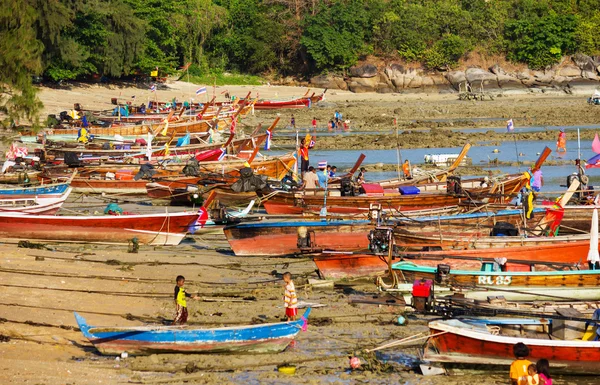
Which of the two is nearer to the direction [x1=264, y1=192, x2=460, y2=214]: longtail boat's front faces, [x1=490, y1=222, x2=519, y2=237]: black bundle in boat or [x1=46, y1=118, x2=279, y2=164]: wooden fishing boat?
the black bundle in boat

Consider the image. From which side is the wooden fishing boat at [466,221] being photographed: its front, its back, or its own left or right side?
right

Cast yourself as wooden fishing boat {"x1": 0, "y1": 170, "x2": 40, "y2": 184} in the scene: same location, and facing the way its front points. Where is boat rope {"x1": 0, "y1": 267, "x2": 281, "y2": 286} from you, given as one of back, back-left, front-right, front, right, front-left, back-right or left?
right

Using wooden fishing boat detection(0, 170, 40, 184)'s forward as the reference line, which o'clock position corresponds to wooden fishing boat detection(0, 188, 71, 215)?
wooden fishing boat detection(0, 188, 71, 215) is roughly at 3 o'clock from wooden fishing boat detection(0, 170, 40, 184).

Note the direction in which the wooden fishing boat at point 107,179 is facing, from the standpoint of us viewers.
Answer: facing to the right of the viewer

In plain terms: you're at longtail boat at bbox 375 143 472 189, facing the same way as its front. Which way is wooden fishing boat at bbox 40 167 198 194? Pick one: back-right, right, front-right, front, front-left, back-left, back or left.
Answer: back

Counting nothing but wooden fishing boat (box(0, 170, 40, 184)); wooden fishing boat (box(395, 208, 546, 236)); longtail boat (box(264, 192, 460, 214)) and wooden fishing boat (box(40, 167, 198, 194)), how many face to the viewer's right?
4

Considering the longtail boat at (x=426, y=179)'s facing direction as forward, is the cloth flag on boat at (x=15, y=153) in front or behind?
behind

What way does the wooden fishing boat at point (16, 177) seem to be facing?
to the viewer's right

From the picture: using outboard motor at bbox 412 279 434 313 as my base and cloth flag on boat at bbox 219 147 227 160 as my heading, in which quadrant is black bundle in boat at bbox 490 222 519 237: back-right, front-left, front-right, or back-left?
front-right

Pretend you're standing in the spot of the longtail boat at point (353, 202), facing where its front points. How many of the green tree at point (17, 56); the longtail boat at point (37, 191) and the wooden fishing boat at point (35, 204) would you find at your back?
3

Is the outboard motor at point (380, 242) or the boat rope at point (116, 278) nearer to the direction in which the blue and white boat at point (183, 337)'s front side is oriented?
the outboard motor

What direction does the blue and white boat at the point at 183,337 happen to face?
to the viewer's right

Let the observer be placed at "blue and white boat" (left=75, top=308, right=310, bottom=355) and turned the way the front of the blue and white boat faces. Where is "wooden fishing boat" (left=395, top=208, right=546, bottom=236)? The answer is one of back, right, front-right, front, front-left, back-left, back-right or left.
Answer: front-left

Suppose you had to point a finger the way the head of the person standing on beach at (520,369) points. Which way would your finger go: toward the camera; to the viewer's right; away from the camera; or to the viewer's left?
away from the camera

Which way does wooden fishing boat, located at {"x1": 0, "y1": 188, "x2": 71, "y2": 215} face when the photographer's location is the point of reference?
facing to the right of the viewer

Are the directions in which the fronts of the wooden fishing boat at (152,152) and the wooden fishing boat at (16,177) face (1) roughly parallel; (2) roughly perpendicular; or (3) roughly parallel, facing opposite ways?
roughly parallel

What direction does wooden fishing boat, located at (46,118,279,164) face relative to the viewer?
to the viewer's right

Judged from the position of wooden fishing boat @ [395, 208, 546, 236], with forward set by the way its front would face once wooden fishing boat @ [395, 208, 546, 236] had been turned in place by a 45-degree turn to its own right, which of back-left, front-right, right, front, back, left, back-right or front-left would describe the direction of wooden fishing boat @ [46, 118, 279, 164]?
back

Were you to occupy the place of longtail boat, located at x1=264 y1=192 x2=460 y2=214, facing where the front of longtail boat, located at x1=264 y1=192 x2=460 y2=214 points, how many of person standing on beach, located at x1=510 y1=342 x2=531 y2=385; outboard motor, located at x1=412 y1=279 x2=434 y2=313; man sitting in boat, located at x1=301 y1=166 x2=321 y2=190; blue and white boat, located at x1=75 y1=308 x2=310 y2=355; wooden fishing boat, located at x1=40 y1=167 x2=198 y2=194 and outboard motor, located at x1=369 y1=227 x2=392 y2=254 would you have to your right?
4
